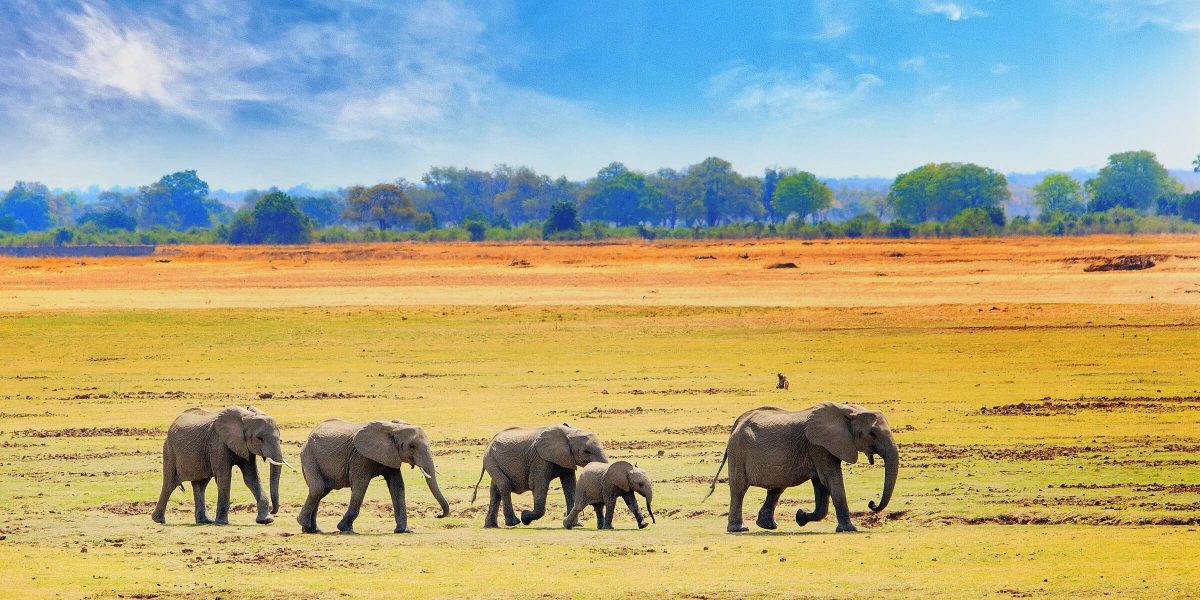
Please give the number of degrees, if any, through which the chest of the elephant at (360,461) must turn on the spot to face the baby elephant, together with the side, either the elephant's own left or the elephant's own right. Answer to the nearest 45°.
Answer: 0° — it already faces it

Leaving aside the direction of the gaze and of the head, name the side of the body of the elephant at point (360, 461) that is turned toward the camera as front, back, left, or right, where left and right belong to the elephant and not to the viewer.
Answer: right

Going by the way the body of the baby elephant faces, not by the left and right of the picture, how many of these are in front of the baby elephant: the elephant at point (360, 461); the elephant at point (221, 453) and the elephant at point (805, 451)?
1

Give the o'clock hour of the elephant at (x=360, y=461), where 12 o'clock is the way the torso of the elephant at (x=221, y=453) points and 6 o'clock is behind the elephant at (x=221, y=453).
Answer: the elephant at (x=360, y=461) is roughly at 1 o'clock from the elephant at (x=221, y=453).

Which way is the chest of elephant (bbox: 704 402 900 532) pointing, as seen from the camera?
to the viewer's right

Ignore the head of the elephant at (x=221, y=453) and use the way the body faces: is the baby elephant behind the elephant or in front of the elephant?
in front

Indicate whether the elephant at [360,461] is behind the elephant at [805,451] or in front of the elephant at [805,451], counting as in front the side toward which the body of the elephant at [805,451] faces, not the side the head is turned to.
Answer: behind

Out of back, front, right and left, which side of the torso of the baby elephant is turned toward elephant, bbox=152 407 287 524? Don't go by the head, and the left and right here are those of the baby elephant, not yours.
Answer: back

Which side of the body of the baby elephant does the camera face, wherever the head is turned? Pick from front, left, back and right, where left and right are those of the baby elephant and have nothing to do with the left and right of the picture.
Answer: right

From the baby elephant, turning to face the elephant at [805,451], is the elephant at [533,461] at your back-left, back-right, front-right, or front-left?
back-left

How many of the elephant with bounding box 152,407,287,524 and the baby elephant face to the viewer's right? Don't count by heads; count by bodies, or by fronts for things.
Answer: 2

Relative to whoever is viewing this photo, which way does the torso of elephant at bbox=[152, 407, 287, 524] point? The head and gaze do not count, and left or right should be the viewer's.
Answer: facing to the right of the viewer
